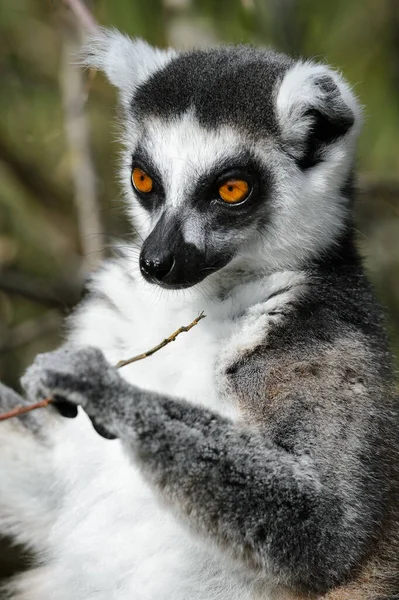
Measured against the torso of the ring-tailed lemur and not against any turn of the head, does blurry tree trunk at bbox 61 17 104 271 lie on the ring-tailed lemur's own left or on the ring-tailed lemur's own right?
on the ring-tailed lemur's own right
